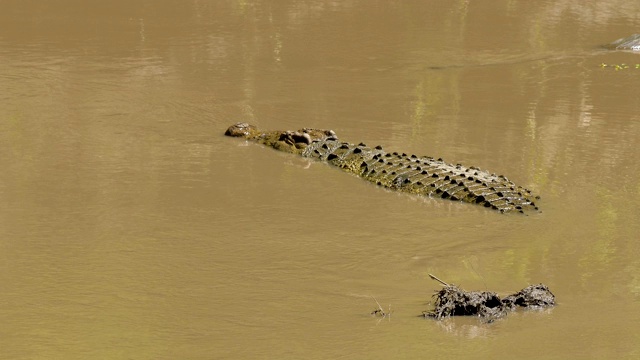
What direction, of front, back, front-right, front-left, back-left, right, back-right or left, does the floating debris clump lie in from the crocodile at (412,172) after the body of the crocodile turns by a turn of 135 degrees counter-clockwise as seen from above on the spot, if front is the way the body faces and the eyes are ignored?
front

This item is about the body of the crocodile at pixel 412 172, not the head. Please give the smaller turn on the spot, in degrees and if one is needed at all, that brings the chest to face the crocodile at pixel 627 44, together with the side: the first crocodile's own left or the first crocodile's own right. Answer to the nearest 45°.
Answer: approximately 90° to the first crocodile's own right

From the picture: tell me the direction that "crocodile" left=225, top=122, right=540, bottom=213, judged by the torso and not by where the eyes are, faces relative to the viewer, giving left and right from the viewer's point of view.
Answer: facing away from the viewer and to the left of the viewer
